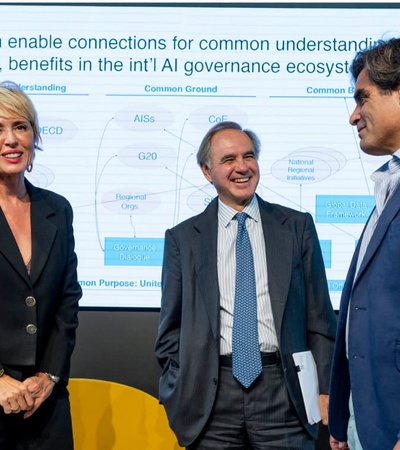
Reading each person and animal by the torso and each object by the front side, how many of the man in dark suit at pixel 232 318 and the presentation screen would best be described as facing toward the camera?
2

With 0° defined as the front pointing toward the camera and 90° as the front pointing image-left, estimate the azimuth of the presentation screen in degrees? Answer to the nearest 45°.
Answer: approximately 0°

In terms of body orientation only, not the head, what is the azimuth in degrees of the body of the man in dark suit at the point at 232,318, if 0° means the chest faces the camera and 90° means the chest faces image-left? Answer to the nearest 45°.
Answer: approximately 0°

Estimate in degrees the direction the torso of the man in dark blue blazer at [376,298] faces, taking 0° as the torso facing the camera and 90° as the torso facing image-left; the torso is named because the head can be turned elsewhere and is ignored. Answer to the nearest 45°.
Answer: approximately 45°

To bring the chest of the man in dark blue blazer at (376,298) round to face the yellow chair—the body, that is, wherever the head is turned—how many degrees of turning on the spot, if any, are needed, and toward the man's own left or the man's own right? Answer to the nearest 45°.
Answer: approximately 90° to the man's own right

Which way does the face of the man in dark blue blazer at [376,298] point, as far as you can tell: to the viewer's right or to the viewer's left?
to the viewer's left
